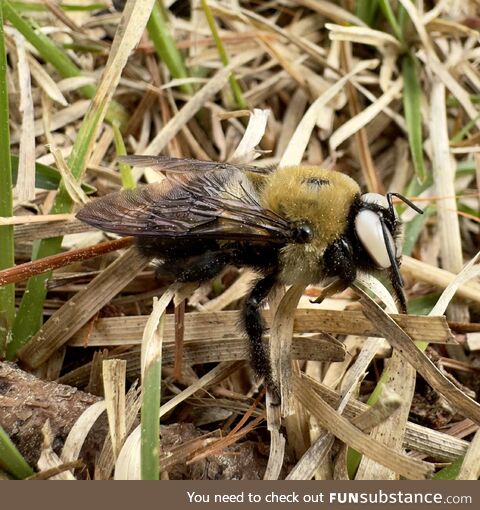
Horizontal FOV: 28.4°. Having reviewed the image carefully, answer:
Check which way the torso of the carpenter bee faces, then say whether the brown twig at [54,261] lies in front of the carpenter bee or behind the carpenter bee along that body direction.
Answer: behind

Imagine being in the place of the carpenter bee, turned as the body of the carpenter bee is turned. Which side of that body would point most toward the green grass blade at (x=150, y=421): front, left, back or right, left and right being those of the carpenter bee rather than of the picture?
right

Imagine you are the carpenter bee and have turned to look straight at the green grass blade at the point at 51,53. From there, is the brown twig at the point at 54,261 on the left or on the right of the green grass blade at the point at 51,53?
left

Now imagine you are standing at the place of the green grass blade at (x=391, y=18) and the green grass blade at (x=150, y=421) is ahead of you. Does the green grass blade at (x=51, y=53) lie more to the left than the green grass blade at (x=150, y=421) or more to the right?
right

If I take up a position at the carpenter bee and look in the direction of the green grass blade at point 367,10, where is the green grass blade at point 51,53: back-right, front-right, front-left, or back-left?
front-left

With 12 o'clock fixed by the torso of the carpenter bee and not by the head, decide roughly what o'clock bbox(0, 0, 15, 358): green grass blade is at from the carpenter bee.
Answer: The green grass blade is roughly at 6 o'clock from the carpenter bee.

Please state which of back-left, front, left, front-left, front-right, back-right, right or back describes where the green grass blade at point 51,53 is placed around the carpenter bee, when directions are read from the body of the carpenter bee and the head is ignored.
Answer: back-left

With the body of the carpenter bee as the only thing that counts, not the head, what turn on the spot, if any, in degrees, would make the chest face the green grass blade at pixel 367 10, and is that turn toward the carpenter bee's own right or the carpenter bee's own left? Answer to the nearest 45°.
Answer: approximately 90° to the carpenter bee's own left

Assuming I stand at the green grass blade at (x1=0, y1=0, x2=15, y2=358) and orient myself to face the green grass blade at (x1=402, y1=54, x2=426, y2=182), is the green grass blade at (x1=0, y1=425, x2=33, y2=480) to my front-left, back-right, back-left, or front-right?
back-right

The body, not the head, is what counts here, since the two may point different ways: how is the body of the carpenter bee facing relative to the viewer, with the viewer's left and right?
facing to the right of the viewer

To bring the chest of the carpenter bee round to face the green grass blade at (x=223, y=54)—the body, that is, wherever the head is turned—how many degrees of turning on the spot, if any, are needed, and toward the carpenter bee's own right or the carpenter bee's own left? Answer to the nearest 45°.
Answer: approximately 90° to the carpenter bee's own left
